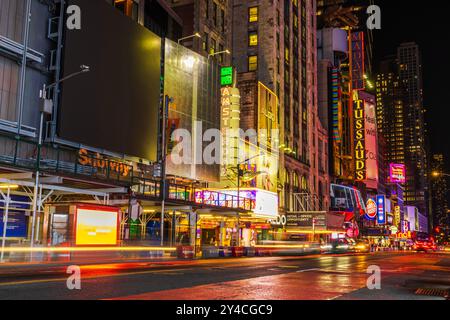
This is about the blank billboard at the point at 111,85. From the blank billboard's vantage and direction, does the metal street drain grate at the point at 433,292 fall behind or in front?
in front

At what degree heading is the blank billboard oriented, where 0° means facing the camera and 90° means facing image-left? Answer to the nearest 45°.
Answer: approximately 315°
